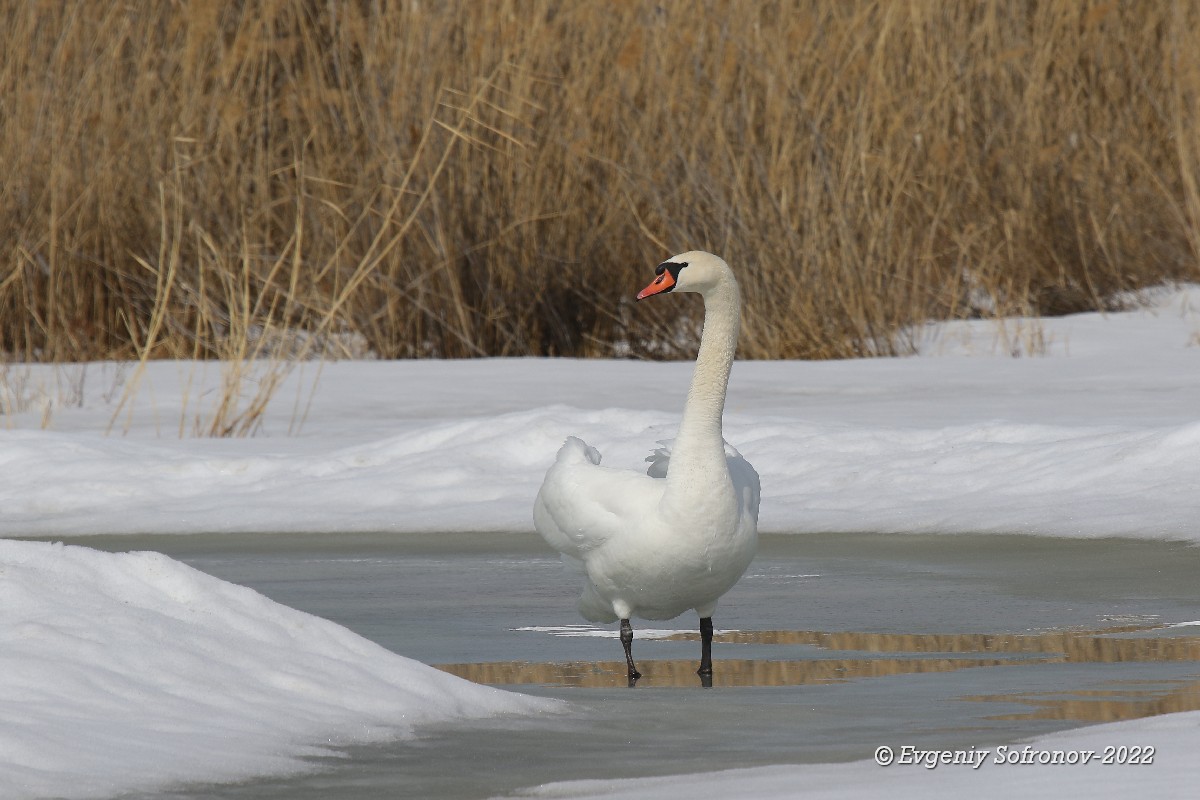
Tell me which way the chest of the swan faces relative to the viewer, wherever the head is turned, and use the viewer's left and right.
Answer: facing the viewer and to the right of the viewer

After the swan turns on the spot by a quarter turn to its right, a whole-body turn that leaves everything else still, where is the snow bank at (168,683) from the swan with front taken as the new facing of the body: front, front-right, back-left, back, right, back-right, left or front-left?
front

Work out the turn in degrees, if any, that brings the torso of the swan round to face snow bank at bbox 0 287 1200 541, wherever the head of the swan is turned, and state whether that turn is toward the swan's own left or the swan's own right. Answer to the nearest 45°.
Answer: approximately 135° to the swan's own left
